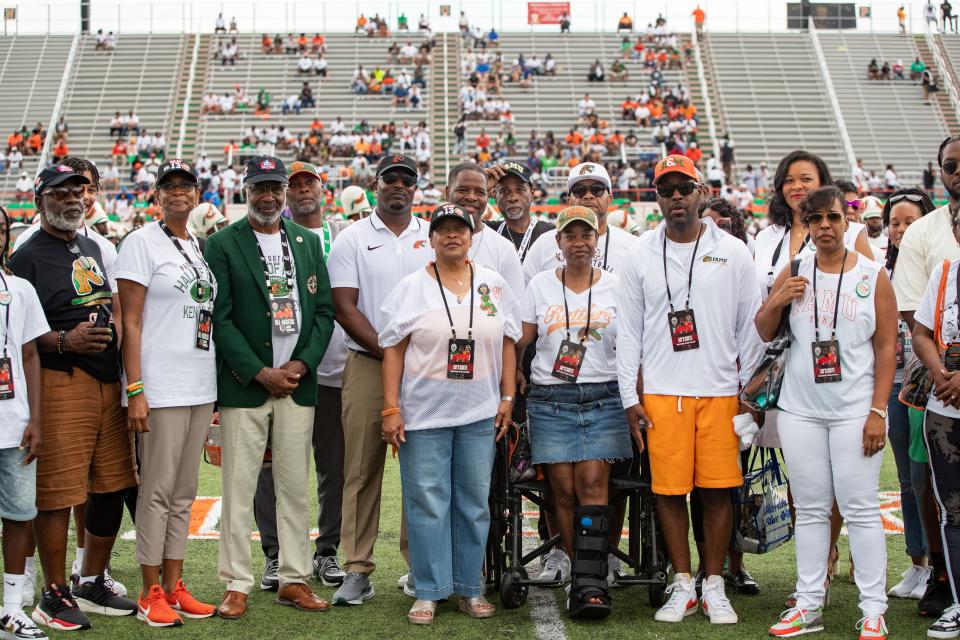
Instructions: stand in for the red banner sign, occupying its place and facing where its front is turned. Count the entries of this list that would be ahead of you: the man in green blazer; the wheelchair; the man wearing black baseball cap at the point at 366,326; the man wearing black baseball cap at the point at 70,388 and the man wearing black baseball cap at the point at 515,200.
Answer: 5

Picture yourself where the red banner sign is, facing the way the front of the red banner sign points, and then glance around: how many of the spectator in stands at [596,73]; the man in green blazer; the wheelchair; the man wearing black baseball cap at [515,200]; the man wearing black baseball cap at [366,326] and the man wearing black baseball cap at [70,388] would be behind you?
0

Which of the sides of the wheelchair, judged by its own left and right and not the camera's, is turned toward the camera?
front

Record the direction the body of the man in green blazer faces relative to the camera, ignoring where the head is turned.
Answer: toward the camera

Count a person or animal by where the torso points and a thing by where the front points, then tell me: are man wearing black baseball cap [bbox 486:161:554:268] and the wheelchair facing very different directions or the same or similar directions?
same or similar directions

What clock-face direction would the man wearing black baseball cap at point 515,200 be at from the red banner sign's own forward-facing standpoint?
The man wearing black baseball cap is roughly at 12 o'clock from the red banner sign.

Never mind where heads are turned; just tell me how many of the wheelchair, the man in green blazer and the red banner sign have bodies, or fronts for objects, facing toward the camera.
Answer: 3

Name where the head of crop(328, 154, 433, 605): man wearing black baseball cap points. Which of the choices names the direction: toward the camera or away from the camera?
toward the camera

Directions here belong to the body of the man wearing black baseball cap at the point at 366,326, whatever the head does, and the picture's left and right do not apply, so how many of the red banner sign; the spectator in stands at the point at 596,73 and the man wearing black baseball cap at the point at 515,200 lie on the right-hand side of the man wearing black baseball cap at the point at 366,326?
0

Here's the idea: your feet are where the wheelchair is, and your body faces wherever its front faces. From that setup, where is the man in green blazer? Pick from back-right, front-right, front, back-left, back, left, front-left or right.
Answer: right

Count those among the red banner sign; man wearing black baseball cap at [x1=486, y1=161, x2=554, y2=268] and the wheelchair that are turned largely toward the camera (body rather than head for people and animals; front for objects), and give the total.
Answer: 3

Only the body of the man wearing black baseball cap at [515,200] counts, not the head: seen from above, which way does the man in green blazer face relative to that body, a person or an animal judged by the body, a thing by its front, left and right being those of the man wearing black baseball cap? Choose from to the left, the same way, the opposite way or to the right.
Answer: the same way

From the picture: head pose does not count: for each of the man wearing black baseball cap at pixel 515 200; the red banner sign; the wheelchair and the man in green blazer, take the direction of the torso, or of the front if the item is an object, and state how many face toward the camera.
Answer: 4

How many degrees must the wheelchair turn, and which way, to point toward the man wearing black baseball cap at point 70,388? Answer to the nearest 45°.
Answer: approximately 90° to its right

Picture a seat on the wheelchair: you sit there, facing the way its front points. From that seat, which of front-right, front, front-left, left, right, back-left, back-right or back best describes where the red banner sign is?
back

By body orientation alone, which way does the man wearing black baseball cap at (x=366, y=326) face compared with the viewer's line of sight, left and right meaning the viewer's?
facing the viewer and to the right of the viewer
